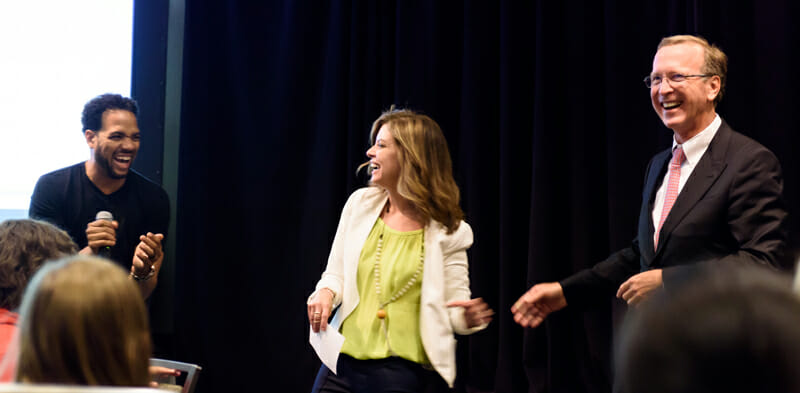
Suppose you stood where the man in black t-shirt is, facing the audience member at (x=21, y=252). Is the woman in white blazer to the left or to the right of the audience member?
left

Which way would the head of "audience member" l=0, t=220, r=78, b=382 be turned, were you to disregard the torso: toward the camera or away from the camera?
away from the camera

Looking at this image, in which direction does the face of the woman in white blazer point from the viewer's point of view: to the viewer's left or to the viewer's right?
to the viewer's left

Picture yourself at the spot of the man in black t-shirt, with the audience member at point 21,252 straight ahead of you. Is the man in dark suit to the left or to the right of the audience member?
left

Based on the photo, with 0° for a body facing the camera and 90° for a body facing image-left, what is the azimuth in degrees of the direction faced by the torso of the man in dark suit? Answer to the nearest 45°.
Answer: approximately 45°

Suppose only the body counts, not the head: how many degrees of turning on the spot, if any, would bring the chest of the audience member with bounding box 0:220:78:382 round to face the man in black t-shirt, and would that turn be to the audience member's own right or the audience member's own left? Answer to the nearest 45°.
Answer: approximately 45° to the audience member's own left

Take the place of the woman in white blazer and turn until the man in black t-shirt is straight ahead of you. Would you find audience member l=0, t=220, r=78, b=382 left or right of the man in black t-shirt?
left

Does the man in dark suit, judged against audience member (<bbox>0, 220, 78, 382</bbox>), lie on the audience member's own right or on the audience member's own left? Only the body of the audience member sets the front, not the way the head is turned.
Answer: on the audience member's own right

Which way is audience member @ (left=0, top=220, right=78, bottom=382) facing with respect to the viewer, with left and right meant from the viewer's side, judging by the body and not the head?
facing away from the viewer and to the right of the viewer
